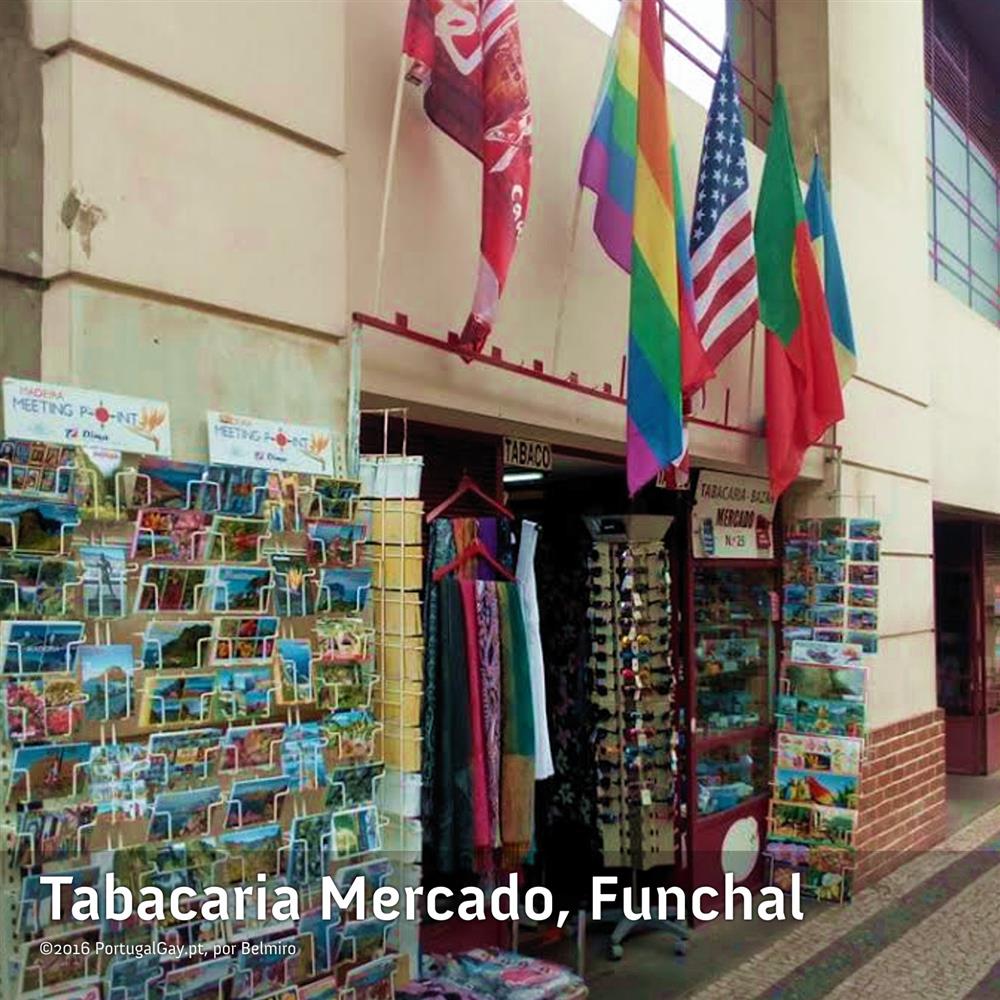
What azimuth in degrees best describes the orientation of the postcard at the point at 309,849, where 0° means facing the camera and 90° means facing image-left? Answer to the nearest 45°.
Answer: approximately 0°

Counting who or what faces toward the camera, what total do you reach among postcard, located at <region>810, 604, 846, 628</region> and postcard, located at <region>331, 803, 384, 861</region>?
2

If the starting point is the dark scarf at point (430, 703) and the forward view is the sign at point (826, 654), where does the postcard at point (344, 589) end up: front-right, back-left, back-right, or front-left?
back-right
